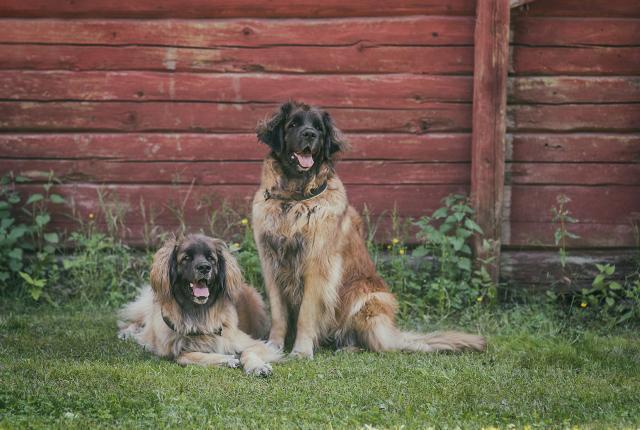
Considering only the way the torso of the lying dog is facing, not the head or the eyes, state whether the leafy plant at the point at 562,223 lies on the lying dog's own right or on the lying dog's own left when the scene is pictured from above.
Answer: on the lying dog's own left

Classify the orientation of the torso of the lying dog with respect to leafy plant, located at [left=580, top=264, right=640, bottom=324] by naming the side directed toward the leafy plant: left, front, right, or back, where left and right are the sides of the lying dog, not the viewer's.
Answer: left

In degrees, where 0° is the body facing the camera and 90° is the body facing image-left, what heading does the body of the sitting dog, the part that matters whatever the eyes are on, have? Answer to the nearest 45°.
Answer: approximately 45°

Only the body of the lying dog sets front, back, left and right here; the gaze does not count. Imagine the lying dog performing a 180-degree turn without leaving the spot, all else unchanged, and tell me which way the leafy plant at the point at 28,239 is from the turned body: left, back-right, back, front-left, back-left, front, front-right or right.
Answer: front-left

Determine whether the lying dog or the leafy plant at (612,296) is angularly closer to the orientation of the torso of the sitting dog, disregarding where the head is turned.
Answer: the lying dog

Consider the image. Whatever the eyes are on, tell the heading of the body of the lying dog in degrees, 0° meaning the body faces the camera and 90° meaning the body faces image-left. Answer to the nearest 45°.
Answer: approximately 0°

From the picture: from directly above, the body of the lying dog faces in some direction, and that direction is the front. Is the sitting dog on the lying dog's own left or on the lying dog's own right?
on the lying dog's own left

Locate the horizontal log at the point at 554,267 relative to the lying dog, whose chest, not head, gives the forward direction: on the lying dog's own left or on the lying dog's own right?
on the lying dog's own left
